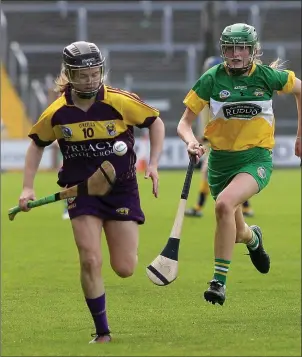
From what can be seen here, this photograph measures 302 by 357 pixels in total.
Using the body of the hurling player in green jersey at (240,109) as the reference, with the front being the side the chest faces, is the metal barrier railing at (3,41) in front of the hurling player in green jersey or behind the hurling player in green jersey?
behind

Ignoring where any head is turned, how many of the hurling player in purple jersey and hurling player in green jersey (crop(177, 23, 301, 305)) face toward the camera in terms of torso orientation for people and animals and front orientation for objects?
2

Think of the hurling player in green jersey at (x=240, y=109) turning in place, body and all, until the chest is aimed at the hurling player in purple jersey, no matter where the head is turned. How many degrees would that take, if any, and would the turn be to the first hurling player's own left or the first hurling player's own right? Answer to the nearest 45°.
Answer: approximately 45° to the first hurling player's own right

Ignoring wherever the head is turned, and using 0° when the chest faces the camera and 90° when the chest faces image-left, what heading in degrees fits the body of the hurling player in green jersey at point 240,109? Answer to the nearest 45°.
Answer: approximately 0°

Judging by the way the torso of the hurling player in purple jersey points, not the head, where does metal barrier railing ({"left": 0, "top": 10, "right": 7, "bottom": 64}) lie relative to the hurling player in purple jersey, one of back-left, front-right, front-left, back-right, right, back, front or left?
back

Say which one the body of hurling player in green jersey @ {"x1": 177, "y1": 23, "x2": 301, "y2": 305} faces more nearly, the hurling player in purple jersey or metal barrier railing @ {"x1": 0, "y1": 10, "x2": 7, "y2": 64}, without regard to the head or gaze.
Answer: the hurling player in purple jersey

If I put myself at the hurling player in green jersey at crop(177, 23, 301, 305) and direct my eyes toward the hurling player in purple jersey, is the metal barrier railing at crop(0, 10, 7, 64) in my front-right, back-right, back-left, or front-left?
back-right

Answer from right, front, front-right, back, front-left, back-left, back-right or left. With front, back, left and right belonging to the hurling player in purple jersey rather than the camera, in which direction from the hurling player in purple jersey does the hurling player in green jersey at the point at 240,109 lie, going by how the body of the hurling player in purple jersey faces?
back-left
